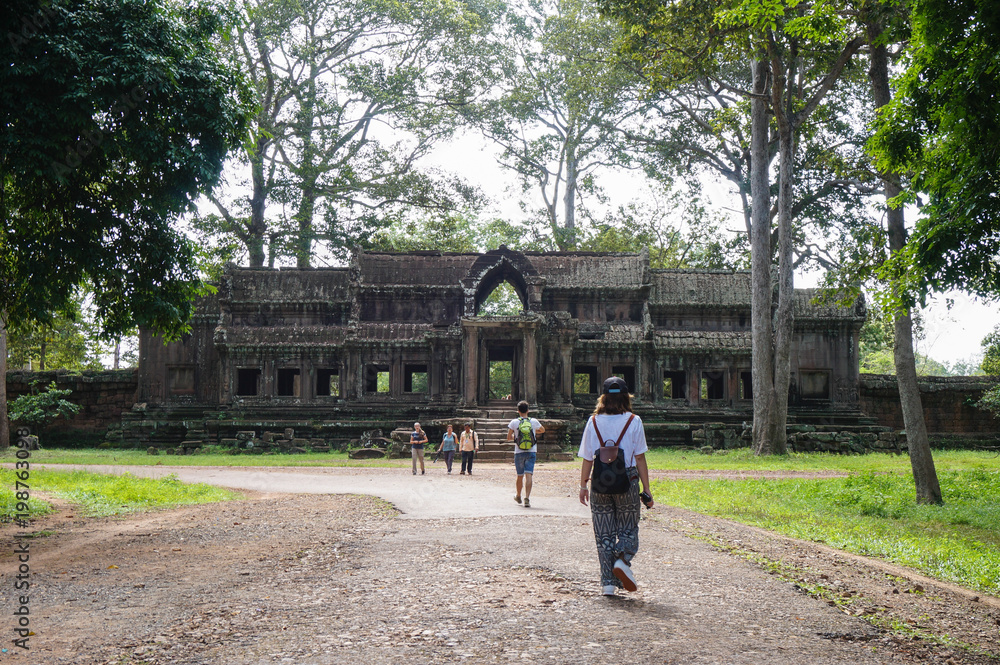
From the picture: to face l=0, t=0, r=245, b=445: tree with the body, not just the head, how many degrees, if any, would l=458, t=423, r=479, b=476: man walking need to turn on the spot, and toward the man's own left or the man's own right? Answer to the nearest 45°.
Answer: approximately 45° to the man's own right

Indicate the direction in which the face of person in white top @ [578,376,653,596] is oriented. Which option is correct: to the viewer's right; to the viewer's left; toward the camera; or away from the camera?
away from the camera

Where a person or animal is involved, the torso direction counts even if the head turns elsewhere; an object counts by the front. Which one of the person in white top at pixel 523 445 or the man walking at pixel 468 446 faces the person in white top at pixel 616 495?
the man walking

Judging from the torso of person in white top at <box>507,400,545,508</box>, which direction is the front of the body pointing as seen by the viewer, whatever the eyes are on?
away from the camera

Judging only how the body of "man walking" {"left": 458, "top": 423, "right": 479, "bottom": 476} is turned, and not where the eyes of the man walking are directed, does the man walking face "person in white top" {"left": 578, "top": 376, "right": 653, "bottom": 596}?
yes

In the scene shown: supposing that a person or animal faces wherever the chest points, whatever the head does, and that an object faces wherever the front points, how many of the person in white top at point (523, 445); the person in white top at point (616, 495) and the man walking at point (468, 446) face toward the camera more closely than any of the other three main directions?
1

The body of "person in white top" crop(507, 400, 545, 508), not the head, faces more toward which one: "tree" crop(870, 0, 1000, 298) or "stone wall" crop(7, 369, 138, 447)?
the stone wall

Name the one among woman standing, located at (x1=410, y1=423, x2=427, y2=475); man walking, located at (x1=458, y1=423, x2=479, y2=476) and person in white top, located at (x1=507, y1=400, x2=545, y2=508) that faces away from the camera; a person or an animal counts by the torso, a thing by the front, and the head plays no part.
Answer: the person in white top

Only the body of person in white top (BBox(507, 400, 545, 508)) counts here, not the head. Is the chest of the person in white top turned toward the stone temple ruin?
yes

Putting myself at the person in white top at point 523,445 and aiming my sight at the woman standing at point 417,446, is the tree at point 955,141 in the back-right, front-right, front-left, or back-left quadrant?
back-right

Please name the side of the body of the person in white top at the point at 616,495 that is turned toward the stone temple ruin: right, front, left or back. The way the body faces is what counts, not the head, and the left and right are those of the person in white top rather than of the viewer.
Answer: front

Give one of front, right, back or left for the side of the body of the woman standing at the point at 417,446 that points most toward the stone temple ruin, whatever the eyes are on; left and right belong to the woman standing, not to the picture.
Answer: back

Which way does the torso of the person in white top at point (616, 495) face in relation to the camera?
away from the camera

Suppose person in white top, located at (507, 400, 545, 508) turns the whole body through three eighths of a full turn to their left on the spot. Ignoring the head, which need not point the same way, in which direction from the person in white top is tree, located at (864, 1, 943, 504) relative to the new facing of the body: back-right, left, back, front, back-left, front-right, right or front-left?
back-left

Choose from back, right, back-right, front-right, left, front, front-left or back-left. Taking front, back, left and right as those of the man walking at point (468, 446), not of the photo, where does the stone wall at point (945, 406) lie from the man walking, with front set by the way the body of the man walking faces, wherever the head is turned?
back-left

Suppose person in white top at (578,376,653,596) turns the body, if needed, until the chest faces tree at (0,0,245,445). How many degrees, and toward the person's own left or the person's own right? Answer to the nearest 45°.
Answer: approximately 45° to the person's own left
